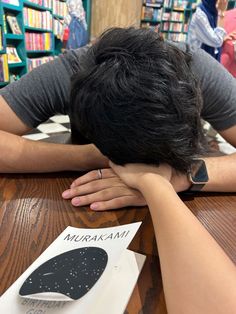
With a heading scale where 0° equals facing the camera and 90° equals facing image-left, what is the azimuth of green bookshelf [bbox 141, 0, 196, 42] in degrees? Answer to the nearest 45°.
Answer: approximately 0°

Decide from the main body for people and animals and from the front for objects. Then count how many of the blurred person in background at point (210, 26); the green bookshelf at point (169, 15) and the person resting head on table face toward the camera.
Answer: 2

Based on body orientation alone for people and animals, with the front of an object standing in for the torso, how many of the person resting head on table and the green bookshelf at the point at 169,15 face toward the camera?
2

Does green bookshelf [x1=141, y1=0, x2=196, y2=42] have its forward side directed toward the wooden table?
yes
